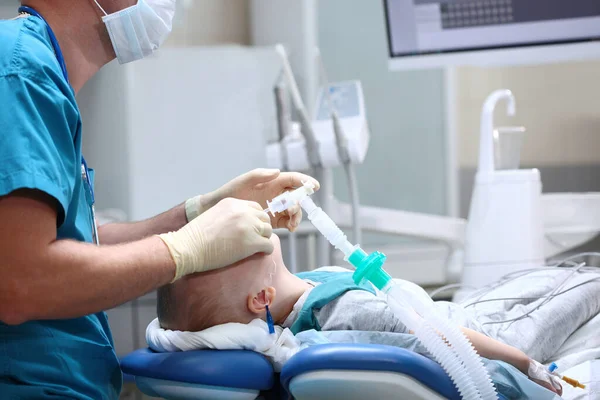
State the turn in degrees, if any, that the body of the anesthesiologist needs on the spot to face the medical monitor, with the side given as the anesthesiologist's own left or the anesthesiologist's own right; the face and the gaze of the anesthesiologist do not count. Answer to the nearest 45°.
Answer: approximately 45° to the anesthesiologist's own left

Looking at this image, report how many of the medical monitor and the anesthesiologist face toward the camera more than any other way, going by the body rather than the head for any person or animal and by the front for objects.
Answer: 1

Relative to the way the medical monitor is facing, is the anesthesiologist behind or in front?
in front

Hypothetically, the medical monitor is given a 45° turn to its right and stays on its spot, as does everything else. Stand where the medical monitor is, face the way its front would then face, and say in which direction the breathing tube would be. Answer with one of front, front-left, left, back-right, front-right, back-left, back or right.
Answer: front-left

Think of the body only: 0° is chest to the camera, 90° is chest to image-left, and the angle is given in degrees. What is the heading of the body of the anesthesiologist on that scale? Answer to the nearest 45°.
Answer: approximately 270°

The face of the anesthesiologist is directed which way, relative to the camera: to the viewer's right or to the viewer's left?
to the viewer's right
